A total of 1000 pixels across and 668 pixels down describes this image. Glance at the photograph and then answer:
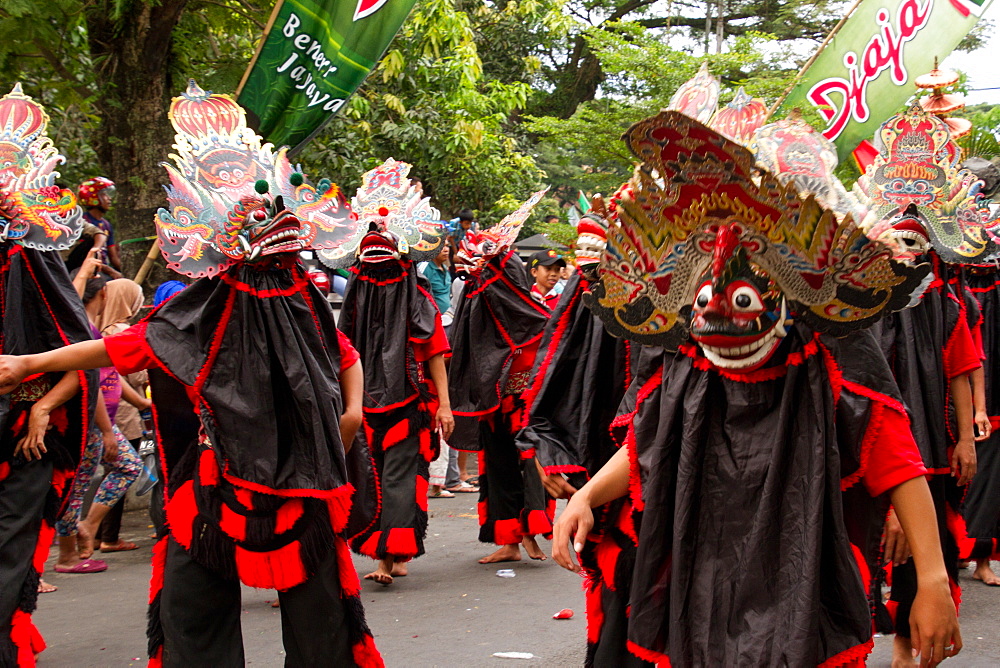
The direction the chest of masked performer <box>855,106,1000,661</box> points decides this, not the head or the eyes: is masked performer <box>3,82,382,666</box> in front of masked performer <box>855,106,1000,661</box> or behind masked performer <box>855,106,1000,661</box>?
in front

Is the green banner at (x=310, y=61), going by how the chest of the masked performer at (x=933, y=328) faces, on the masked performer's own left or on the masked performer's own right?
on the masked performer's own right

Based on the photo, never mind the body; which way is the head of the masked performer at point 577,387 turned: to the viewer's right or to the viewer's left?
to the viewer's left

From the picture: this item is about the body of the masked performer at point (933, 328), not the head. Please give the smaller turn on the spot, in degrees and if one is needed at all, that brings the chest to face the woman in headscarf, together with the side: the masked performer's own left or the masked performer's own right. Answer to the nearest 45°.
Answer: approximately 45° to the masked performer's own right

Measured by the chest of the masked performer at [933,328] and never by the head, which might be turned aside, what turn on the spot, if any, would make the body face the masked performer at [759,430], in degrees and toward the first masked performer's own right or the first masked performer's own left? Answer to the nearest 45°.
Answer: approximately 45° to the first masked performer's own left

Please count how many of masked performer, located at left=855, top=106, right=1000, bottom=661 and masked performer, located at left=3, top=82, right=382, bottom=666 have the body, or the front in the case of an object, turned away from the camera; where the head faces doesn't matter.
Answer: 0

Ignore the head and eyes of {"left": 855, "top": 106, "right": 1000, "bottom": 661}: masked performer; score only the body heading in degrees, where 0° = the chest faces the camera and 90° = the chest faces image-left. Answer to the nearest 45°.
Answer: approximately 45°
